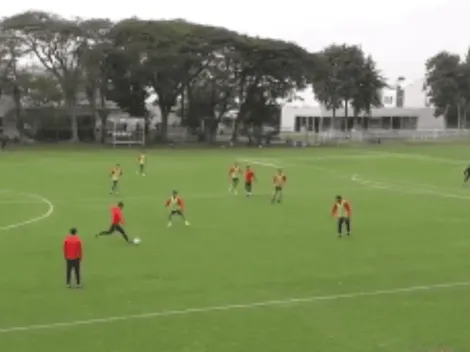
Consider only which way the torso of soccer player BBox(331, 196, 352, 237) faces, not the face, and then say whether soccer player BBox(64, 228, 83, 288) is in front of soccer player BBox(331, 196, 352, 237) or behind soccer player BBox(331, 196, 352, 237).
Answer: in front

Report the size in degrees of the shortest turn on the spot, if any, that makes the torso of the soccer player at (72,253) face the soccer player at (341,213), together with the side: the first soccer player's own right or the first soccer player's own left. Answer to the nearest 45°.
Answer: approximately 45° to the first soccer player's own right

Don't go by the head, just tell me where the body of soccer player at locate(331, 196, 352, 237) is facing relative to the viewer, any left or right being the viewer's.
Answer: facing the viewer and to the left of the viewer

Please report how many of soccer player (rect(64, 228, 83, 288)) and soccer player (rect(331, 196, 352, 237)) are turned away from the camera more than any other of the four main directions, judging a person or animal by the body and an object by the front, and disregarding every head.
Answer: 1

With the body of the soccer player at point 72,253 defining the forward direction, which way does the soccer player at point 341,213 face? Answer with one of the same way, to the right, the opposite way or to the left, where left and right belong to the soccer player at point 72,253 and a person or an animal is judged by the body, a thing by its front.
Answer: the opposite way

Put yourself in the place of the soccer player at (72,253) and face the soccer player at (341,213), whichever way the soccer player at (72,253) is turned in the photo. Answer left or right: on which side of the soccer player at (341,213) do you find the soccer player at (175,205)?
left

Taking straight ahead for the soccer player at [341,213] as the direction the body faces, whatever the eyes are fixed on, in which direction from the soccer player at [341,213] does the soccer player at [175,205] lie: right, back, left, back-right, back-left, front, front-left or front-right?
front-right

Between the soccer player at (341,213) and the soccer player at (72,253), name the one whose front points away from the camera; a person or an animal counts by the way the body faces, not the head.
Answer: the soccer player at (72,253)

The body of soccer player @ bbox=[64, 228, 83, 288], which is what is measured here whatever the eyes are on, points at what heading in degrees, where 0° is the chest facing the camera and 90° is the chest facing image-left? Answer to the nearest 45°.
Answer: approximately 180°

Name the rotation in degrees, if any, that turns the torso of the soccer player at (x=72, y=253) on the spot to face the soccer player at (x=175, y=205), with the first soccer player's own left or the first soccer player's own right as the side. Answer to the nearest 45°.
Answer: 0° — they already face them
